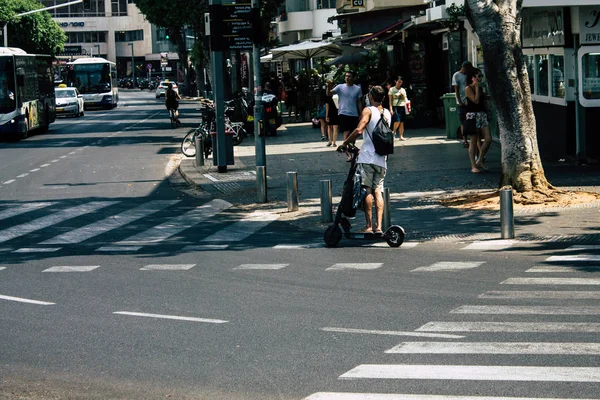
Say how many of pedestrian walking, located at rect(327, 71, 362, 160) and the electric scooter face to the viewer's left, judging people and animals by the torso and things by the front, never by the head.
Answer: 1

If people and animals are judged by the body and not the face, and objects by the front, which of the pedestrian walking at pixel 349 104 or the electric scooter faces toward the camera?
the pedestrian walking

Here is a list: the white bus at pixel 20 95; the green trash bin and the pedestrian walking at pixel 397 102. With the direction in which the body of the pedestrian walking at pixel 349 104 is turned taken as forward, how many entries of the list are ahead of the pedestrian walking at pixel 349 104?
0

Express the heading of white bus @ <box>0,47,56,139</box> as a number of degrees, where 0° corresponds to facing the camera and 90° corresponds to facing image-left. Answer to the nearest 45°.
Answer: approximately 45°

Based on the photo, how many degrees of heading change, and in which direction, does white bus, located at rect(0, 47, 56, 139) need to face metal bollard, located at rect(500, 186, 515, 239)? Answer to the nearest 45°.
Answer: approximately 45° to its left

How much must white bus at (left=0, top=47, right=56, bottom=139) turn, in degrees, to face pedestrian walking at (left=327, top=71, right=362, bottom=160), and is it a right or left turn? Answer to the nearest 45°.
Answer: approximately 45° to its left

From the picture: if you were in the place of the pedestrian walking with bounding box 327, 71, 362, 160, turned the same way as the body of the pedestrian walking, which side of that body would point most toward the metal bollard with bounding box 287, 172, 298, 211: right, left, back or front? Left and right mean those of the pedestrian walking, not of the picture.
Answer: front

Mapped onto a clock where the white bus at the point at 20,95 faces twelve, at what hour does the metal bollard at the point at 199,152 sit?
The metal bollard is roughly at 10 o'clock from the white bus.

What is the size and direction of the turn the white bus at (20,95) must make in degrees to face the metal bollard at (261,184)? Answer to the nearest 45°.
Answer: approximately 45° to its left

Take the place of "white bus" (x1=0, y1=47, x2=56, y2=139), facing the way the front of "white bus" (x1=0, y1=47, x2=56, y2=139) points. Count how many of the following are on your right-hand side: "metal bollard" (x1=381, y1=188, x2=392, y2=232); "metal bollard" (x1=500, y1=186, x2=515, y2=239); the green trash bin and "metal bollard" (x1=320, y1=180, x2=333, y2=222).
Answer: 0

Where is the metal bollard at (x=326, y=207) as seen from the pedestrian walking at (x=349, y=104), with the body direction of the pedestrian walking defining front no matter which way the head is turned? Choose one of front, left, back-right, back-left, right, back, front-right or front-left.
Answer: front

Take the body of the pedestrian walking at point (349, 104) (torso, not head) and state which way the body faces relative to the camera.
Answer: toward the camera

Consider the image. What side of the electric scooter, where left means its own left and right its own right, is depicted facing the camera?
left

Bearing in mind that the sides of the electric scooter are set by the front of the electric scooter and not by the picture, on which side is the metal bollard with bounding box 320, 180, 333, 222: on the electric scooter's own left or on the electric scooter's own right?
on the electric scooter's own right

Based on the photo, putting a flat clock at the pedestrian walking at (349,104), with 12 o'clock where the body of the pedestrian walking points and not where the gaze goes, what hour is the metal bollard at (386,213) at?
The metal bollard is roughly at 12 o'clock from the pedestrian walking.

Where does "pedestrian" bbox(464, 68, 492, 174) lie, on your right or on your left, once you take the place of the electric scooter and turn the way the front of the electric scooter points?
on your right

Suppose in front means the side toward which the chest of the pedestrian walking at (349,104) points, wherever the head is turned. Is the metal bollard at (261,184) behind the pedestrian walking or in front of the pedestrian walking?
in front
